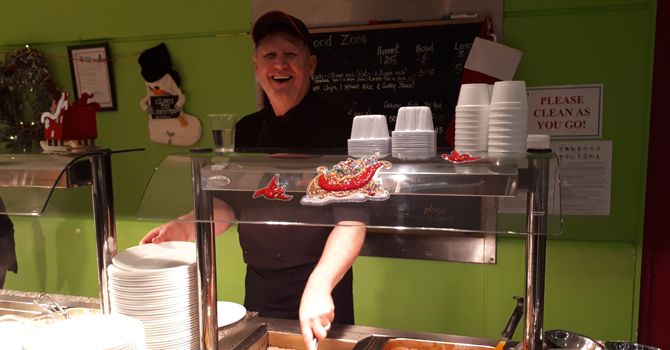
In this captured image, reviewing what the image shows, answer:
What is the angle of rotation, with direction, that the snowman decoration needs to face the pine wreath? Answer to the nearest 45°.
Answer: approximately 135° to its right

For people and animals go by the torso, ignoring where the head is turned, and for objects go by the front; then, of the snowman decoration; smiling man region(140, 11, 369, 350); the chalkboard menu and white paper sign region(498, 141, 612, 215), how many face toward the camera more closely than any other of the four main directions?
4

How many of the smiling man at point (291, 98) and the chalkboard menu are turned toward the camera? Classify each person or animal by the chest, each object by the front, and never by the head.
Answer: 2

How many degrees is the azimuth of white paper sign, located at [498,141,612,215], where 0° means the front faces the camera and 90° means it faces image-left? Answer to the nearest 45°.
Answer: approximately 0°

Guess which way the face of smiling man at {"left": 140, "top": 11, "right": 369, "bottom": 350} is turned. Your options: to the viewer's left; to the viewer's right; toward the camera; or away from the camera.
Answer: toward the camera

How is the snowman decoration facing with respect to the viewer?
toward the camera

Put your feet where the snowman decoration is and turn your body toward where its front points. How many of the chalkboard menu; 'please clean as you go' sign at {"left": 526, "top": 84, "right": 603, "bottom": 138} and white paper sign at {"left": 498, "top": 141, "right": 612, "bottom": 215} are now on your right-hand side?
0

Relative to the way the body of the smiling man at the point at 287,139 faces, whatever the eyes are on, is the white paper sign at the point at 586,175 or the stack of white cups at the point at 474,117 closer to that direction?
the stack of white cups

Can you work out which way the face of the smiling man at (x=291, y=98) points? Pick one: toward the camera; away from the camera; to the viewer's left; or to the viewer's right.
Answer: toward the camera

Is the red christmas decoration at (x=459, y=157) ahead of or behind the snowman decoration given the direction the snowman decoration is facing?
ahead

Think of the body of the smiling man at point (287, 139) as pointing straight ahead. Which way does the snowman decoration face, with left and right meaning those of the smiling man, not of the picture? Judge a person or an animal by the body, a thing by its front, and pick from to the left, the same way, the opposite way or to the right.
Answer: the same way

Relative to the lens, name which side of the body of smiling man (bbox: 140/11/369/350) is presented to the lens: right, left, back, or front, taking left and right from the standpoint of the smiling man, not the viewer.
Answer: front

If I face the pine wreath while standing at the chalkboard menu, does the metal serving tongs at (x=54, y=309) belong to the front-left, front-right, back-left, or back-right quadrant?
front-left

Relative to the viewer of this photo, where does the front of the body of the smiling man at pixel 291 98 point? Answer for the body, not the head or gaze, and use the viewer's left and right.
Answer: facing the viewer

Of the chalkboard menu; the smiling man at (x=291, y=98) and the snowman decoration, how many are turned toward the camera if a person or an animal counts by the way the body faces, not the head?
3

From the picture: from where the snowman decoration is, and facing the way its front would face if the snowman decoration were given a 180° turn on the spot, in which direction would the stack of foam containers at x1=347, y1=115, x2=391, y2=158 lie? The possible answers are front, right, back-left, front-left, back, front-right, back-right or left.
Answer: back

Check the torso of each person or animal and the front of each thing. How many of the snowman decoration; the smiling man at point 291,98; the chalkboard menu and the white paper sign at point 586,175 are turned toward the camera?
4
